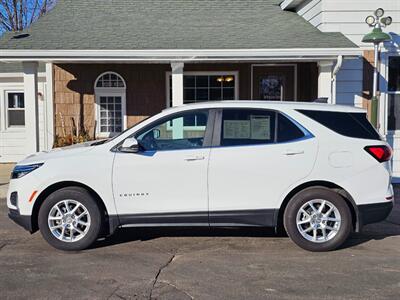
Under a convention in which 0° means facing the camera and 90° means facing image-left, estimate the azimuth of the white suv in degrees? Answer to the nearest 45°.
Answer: approximately 90°

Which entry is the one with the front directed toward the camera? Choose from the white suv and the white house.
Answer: the white house

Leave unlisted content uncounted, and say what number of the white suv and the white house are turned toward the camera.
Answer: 1

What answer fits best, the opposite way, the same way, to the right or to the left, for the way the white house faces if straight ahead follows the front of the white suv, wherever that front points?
to the left

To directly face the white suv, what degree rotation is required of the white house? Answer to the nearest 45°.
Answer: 0° — it already faces it

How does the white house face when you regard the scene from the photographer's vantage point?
facing the viewer

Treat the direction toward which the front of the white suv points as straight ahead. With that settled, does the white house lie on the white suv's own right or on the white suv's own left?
on the white suv's own right
